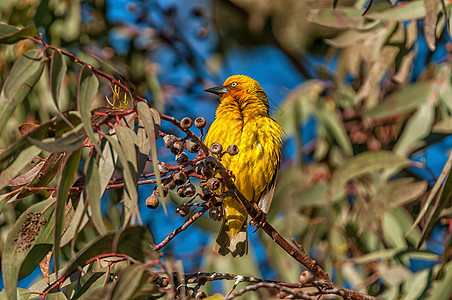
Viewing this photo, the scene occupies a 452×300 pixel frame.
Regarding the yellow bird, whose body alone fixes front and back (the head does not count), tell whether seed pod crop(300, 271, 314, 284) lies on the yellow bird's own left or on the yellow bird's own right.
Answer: on the yellow bird's own left

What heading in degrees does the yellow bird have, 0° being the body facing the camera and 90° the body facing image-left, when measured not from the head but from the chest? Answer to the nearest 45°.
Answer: approximately 45°

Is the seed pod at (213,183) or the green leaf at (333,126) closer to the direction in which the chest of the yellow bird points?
the seed pod

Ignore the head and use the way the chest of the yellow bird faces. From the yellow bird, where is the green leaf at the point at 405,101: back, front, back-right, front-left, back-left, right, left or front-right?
back
